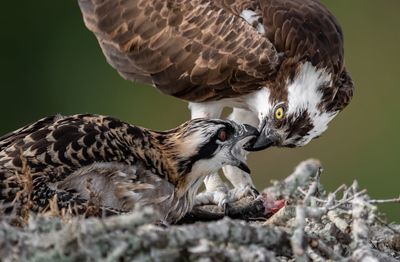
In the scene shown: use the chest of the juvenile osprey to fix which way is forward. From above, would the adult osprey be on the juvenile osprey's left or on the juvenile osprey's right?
on the juvenile osprey's left

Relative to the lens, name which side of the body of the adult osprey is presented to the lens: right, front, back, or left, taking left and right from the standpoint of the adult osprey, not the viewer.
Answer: right

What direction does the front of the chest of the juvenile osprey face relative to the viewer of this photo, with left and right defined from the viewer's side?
facing to the right of the viewer

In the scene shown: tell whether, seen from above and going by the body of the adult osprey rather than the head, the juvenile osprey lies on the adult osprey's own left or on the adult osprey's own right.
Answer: on the adult osprey's own right

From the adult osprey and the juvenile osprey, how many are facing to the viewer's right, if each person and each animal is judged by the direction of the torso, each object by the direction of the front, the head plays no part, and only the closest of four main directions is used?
2
